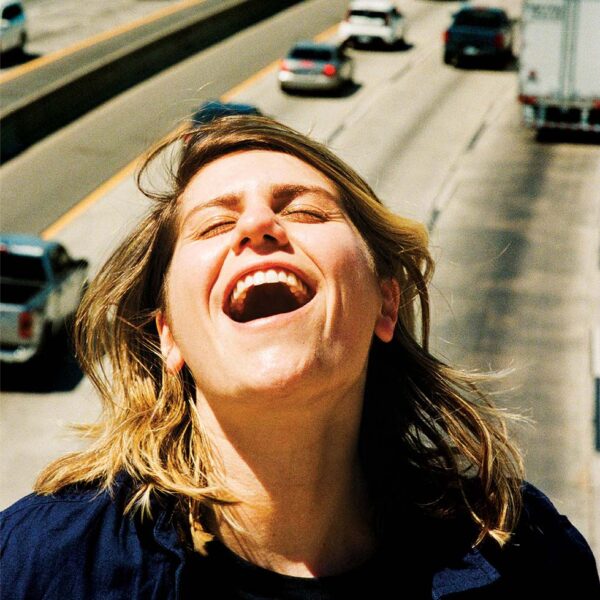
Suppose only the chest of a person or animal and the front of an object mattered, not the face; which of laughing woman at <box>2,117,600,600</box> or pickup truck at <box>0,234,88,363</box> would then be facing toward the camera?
the laughing woman

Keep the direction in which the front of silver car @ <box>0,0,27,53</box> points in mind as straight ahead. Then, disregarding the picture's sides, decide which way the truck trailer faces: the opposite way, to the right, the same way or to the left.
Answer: the opposite way

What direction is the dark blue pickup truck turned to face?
away from the camera

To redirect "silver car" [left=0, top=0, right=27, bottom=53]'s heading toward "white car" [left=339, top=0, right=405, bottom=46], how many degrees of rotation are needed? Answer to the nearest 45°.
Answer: approximately 135° to its left

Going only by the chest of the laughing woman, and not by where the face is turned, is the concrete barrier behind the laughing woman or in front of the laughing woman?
behind

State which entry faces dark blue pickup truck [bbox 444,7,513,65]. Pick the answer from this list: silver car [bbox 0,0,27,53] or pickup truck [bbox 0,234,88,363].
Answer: the pickup truck

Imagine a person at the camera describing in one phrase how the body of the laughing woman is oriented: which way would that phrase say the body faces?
toward the camera

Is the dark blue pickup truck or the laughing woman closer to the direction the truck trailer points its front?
the dark blue pickup truck

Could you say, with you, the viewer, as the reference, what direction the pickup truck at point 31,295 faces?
facing away from the viewer and to the right of the viewer

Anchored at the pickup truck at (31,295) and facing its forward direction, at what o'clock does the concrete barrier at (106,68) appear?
The concrete barrier is roughly at 11 o'clock from the pickup truck.

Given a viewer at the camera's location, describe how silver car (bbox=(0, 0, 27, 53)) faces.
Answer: facing the viewer and to the left of the viewer

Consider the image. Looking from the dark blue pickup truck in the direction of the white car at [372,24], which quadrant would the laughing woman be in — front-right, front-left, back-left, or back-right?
back-left

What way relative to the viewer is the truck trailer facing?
away from the camera

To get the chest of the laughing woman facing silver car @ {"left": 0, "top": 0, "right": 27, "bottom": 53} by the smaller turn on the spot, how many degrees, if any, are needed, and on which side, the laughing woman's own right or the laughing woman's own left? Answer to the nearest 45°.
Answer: approximately 180°
